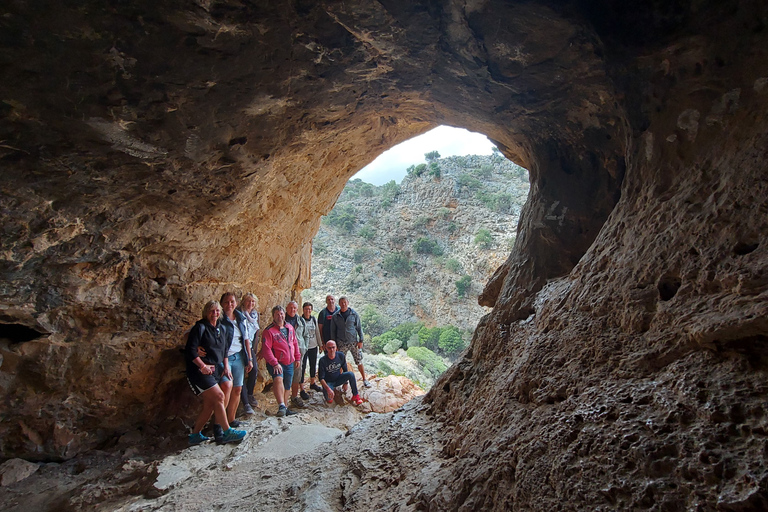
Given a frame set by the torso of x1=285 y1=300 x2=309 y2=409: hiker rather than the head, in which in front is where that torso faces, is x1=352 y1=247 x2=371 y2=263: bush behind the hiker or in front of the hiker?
behind

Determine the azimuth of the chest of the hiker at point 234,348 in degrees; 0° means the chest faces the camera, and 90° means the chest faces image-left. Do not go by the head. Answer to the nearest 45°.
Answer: approximately 315°

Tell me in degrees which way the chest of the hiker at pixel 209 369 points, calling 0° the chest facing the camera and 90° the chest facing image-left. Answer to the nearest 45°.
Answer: approximately 315°

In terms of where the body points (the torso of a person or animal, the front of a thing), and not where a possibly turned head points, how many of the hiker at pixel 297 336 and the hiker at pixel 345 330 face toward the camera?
2

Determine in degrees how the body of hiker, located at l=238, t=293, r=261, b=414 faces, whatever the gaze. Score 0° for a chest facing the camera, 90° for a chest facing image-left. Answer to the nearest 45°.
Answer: approximately 315°

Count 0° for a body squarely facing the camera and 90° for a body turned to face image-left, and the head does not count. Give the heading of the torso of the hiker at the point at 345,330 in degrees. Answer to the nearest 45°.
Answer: approximately 0°

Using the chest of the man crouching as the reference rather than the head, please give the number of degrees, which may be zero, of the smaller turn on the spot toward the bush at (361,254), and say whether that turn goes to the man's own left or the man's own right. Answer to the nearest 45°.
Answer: approximately 180°
